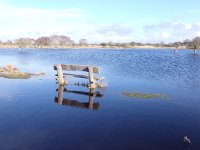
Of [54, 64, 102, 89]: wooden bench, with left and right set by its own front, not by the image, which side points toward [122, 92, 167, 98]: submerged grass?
right

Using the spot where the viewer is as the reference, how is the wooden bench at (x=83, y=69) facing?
facing away from the viewer and to the right of the viewer

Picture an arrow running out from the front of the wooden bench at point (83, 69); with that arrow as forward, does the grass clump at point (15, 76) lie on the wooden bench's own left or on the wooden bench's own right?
on the wooden bench's own left
